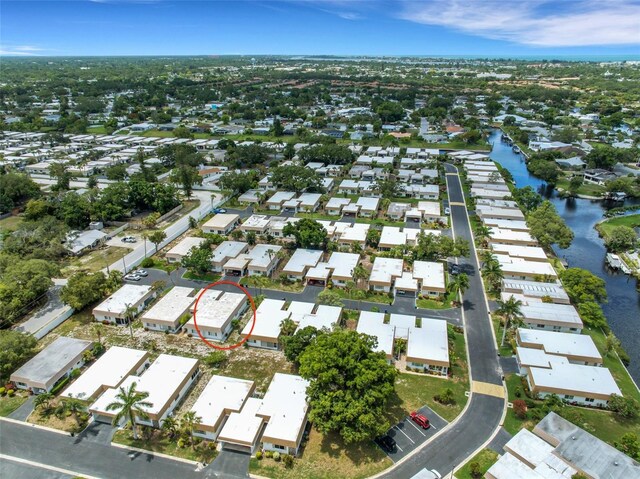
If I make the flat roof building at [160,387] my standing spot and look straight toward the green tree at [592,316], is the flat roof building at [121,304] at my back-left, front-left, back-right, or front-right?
back-left

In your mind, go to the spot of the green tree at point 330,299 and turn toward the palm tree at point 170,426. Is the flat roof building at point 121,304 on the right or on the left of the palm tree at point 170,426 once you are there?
right

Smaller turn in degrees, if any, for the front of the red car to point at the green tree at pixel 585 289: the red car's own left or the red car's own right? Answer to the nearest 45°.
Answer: approximately 90° to the red car's own right

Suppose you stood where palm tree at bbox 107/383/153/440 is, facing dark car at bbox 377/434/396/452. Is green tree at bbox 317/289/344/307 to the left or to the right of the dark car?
left

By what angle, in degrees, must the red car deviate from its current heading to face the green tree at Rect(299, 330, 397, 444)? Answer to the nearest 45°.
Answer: approximately 45° to its left

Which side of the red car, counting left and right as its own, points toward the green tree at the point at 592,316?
right

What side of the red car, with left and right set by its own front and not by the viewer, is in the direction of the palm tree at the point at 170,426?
left

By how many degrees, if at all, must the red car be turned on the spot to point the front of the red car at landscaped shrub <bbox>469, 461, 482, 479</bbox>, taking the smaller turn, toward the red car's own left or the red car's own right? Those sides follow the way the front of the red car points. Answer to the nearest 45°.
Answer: approximately 180°

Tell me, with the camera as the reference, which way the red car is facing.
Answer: facing away from the viewer and to the left of the viewer

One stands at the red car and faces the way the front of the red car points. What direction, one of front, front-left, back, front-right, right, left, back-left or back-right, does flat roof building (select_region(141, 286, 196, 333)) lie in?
front-left

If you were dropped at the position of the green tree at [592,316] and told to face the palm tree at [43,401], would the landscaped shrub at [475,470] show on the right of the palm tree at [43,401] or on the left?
left

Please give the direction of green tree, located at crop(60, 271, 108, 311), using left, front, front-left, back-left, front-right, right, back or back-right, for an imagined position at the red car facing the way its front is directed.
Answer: front-left

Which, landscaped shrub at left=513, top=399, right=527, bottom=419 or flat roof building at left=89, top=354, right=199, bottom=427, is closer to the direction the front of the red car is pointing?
the flat roof building

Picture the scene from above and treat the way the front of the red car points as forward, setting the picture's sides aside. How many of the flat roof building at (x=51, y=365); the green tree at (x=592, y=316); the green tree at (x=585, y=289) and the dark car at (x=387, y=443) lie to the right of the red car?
2

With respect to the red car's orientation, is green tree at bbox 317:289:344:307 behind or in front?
in front

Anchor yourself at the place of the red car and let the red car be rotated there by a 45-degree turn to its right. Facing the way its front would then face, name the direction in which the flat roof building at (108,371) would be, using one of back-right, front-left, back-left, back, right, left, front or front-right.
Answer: left

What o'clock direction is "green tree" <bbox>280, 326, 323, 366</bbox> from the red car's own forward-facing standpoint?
The green tree is roughly at 11 o'clock from the red car.

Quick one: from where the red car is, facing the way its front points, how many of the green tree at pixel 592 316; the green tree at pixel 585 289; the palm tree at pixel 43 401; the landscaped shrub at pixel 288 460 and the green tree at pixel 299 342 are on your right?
2

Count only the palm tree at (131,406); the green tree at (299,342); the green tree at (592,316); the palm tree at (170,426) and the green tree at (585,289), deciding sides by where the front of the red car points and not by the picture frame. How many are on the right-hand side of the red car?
2

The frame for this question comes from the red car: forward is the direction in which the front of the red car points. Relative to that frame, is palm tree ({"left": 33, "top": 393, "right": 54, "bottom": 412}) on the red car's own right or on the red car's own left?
on the red car's own left

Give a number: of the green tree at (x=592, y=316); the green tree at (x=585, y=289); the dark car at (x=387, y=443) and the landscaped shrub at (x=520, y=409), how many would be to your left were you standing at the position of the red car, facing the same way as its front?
1
